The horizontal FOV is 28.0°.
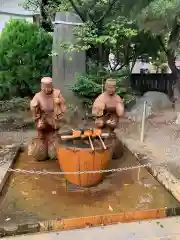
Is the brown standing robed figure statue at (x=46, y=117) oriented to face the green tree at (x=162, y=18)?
no

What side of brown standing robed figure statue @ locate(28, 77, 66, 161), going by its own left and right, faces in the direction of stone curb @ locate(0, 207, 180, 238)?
front

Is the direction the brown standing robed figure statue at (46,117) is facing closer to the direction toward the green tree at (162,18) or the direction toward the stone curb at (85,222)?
the stone curb

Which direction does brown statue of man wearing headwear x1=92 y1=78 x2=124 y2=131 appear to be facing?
toward the camera

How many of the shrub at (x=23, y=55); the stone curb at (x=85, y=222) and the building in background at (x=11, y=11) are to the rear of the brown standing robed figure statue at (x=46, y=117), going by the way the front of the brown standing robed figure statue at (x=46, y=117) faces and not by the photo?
2

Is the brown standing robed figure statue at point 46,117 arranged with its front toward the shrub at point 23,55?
no

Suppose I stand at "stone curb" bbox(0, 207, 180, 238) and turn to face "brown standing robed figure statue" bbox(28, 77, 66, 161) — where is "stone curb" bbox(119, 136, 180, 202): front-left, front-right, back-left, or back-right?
front-right

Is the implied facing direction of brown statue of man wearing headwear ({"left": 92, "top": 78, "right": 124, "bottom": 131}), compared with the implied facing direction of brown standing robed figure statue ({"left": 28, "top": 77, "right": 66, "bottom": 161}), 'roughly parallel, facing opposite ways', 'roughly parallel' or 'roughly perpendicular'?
roughly parallel

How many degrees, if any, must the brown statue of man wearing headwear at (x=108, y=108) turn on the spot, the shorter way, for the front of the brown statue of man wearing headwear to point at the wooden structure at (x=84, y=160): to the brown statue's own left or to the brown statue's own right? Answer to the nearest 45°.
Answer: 0° — it already faces it

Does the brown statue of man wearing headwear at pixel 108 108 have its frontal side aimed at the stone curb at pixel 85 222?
yes

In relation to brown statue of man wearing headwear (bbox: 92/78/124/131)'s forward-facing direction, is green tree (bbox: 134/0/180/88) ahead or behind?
behind

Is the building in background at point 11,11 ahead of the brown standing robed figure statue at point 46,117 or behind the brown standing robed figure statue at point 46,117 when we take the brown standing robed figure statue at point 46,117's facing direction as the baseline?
behind

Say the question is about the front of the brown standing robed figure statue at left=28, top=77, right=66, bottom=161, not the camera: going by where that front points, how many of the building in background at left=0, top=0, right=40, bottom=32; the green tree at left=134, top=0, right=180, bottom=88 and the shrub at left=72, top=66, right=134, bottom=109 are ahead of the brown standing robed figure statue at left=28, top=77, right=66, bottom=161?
0

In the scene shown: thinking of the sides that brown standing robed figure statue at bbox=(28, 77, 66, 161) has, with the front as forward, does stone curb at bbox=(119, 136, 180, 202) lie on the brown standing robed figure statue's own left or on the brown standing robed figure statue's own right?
on the brown standing robed figure statue's own left

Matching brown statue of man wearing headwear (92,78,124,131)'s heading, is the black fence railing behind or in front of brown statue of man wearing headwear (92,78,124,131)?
behind
